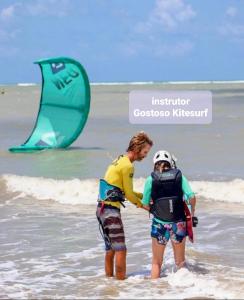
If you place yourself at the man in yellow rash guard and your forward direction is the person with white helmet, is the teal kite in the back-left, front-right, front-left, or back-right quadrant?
back-left

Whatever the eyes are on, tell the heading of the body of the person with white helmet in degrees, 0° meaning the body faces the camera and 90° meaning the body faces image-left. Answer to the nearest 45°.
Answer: approximately 180°

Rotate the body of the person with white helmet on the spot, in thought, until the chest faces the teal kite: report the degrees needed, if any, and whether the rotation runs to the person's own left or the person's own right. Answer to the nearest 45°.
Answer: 0° — they already face it

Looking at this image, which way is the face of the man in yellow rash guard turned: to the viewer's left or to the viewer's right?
to the viewer's right
